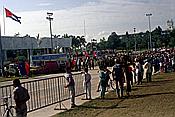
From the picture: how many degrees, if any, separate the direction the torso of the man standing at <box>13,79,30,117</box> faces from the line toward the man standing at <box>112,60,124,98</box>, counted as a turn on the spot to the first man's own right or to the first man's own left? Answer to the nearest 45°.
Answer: approximately 90° to the first man's own right

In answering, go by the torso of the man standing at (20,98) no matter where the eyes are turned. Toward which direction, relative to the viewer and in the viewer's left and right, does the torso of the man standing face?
facing away from the viewer and to the left of the viewer
